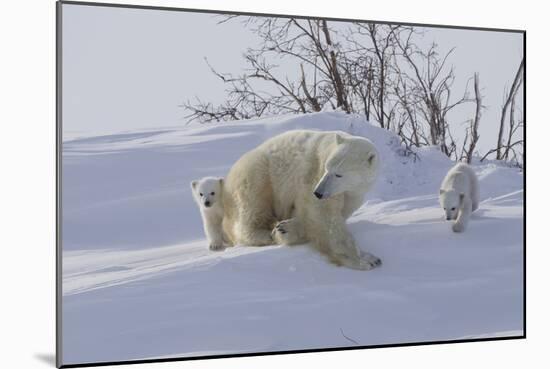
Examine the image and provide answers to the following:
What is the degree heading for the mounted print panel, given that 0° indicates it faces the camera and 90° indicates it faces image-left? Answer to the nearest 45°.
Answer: approximately 315°
